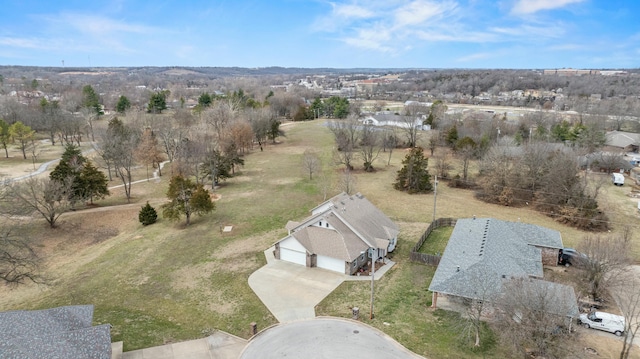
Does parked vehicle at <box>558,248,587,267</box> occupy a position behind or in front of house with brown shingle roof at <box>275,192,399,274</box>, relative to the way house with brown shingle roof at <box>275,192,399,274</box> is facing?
behind

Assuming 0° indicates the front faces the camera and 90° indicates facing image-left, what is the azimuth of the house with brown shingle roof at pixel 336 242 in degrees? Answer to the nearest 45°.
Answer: approximately 45°

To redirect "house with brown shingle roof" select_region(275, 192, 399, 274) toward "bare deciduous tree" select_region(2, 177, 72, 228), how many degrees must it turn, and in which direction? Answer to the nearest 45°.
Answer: approximately 45° to its right

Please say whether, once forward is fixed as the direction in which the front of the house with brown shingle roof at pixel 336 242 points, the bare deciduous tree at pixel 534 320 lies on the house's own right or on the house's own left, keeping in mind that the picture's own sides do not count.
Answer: on the house's own left

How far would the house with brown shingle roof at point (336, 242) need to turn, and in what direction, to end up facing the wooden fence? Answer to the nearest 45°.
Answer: approximately 135° to its left

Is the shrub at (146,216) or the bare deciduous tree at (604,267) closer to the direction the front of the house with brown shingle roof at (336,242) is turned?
the shrub

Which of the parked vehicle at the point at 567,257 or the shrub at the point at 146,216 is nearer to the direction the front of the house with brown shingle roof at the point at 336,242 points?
the shrub

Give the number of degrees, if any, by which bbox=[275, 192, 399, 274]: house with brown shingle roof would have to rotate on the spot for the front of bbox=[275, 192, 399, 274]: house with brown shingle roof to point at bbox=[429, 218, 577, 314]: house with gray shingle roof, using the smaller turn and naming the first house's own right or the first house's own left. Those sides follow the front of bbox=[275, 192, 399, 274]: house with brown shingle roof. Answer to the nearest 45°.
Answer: approximately 135° to the first house's own left

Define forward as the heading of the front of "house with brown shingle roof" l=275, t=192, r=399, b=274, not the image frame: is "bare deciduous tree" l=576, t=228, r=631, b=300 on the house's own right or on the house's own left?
on the house's own left

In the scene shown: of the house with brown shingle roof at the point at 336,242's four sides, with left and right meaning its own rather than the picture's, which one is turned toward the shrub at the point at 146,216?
right

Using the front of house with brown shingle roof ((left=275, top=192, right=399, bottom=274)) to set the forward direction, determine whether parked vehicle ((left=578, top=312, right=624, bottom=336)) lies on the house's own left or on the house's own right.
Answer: on the house's own left
